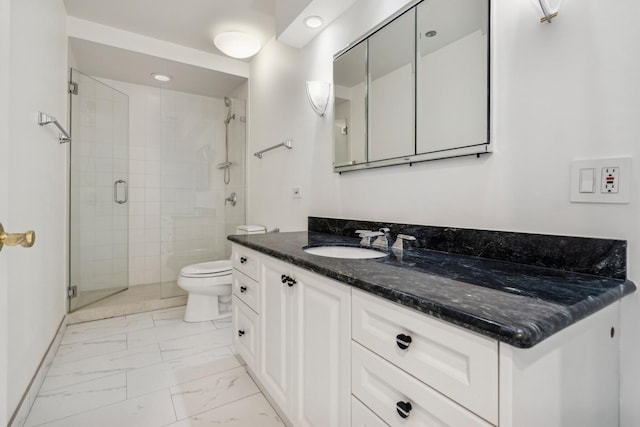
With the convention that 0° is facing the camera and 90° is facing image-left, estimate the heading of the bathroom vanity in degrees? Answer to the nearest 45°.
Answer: approximately 45°

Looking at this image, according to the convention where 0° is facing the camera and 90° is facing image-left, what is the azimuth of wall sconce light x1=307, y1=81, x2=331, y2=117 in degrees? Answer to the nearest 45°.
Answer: approximately 45°

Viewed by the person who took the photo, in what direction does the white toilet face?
facing to the left of the viewer
